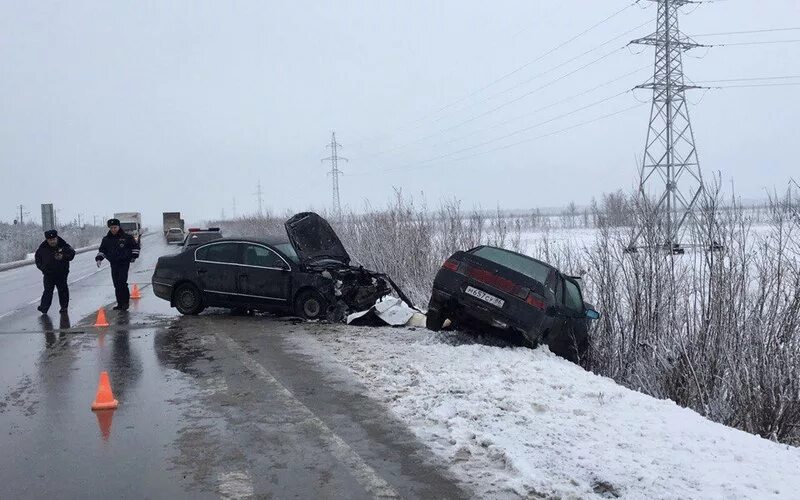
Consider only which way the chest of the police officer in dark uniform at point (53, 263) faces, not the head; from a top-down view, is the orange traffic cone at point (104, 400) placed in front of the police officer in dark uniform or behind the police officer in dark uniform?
in front

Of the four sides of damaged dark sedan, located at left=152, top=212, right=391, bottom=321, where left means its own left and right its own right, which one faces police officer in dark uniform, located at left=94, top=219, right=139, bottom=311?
back

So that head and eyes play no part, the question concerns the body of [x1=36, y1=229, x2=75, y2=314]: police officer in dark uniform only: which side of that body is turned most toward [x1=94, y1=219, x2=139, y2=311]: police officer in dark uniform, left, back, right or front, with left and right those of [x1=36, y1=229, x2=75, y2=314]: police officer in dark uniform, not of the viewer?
left

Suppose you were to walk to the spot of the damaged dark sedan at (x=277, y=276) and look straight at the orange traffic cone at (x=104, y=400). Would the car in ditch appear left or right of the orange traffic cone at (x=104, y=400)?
left

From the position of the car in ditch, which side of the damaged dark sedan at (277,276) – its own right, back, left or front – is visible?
front

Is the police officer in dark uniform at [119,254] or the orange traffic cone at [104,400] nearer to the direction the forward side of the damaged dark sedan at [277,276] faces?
the orange traffic cone

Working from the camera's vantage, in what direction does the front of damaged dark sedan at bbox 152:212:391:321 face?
facing the viewer and to the right of the viewer

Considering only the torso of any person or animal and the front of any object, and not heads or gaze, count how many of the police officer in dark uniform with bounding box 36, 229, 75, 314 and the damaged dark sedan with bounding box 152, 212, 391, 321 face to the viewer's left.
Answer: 0

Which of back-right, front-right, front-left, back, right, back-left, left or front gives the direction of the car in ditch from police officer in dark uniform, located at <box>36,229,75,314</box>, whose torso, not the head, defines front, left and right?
front-left
